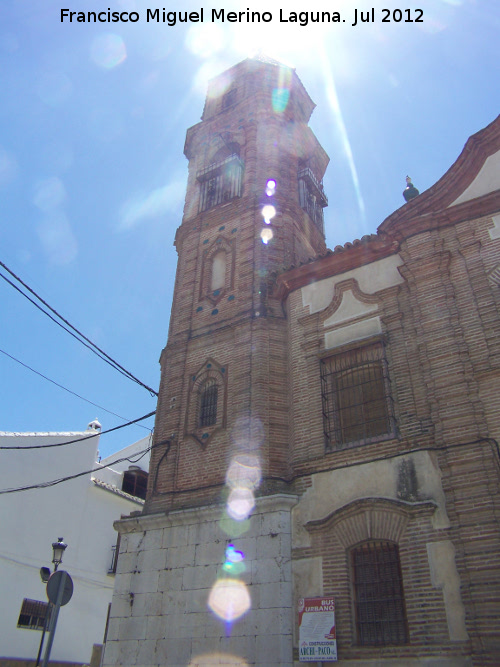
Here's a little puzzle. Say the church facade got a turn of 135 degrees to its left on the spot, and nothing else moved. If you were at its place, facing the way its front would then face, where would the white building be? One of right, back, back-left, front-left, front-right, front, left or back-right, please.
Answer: back-left

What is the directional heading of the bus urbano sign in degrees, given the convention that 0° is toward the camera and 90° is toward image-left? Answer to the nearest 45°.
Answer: approximately 0°

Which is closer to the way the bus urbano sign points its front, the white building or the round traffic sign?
the round traffic sign

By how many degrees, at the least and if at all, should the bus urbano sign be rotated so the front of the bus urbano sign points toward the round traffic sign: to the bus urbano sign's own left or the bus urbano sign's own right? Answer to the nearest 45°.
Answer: approximately 45° to the bus urbano sign's own right
